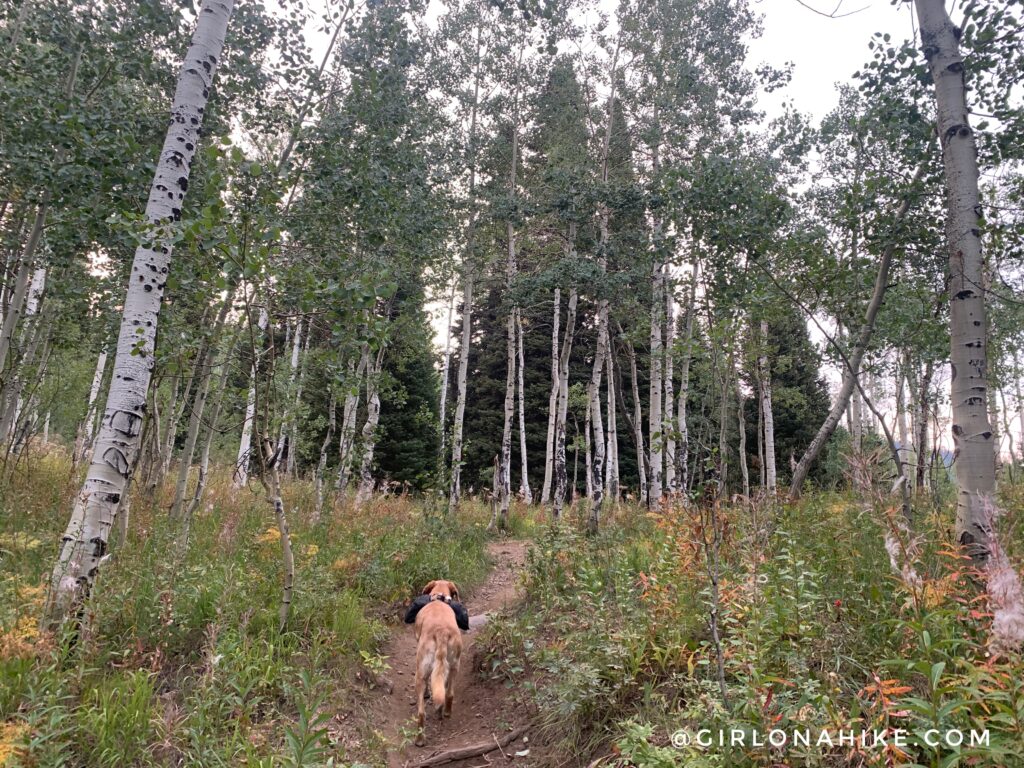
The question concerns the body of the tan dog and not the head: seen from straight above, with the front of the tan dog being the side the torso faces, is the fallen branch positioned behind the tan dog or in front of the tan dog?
behind

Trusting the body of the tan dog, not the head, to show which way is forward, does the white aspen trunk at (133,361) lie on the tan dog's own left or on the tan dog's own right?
on the tan dog's own left

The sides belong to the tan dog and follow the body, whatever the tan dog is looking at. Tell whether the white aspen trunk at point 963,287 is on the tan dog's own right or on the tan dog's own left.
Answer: on the tan dog's own right

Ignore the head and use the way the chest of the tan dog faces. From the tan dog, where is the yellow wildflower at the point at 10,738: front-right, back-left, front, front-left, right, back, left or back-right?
back-left

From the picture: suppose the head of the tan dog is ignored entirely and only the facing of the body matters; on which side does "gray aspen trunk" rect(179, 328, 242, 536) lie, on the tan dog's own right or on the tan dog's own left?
on the tan dog's own left

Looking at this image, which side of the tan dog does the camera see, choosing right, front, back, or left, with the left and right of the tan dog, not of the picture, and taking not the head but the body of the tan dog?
back
